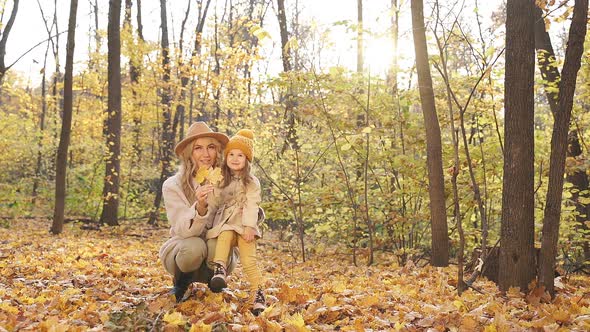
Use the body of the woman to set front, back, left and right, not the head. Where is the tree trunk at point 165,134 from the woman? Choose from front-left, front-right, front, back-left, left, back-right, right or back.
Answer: back-left

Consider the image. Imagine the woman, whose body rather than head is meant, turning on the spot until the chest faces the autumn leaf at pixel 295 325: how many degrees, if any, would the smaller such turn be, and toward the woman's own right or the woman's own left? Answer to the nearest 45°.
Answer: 0° — they already face it

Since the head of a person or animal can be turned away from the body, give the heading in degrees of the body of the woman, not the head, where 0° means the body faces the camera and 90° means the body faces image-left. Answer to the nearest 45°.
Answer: approximately 315°

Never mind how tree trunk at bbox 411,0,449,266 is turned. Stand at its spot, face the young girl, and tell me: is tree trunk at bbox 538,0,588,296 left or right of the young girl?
left

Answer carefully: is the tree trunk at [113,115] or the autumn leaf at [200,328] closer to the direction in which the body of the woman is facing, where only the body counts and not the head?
the autumn leaf

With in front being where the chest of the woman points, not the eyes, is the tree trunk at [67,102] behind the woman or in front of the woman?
behind

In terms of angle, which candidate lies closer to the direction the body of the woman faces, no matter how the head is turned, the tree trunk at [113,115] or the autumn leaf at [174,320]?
the autumn leaf

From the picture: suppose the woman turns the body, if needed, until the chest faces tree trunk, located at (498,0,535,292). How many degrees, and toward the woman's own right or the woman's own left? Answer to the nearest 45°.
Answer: approximately 45° to the woman's own left

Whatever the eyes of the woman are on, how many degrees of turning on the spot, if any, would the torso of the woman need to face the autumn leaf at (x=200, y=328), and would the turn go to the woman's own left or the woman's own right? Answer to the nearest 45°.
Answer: approximately 45° to the woman's own right

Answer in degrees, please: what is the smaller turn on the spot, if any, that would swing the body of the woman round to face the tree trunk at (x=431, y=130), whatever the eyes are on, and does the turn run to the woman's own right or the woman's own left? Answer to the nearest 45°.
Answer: approximately 90° to the woman's own left
